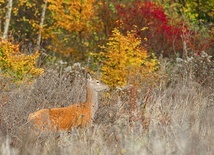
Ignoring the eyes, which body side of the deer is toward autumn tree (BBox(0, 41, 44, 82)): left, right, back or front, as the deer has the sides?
left

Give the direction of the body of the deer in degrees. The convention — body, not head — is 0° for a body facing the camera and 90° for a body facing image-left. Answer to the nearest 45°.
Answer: approximately 270°

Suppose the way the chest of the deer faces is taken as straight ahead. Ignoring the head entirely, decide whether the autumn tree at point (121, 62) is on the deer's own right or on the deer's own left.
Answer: on the deer's own left

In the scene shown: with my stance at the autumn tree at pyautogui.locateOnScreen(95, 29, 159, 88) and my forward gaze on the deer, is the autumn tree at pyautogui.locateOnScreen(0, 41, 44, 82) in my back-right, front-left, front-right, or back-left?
front-right

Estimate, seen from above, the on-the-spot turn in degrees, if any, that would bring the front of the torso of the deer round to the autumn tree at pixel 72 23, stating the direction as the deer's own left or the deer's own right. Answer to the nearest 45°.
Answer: approximately 90° to the deer's own left
